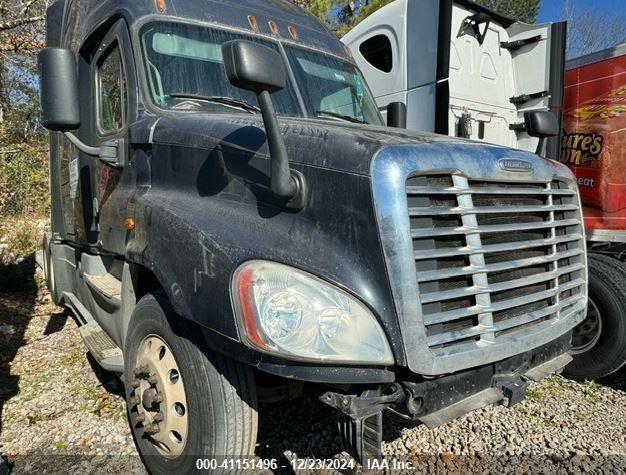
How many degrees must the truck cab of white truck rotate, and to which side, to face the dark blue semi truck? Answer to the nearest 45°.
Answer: approximately 135° to its left

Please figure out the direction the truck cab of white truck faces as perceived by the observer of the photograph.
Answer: facing away from the viewer and to the left of the viewer

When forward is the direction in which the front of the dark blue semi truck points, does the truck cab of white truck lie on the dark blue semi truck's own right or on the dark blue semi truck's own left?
on the dark blue semi truck's own left

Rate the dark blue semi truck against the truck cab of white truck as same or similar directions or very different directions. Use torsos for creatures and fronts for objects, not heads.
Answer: very different directions

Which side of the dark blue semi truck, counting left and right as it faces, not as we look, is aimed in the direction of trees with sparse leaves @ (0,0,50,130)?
back

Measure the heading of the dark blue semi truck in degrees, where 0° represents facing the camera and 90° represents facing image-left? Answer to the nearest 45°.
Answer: approximately 315°
